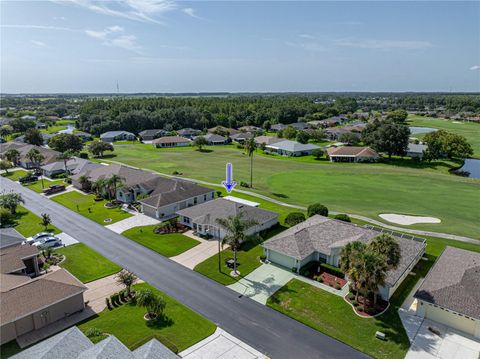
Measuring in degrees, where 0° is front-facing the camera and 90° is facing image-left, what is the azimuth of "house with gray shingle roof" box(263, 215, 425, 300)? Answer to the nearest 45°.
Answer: approximately 45°

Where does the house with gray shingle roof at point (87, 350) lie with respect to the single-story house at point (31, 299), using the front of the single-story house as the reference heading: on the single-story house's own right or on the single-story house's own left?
on the single-story house's own right

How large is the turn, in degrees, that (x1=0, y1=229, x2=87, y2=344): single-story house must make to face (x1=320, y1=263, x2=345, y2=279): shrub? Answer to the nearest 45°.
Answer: approximately 45° to its right

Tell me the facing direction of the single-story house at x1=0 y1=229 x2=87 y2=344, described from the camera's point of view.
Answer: facing away from the viewer and to the right of the viewer

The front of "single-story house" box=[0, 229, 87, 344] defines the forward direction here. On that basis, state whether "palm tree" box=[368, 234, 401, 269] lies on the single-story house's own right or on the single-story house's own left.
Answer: on the single-story house's own right

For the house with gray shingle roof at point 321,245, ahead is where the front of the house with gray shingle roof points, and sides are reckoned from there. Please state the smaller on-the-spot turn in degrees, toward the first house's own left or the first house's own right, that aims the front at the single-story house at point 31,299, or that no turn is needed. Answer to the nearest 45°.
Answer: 0° — it already faces it

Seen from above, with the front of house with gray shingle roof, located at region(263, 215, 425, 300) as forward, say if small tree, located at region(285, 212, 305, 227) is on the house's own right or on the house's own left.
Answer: on the house's own right

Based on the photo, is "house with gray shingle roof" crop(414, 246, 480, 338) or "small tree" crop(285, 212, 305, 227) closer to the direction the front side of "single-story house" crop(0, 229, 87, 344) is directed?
the small tree
